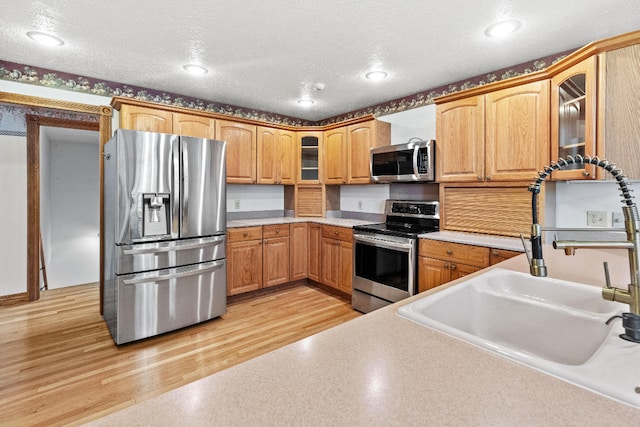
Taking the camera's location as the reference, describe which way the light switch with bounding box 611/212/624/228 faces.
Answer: facing the viewer

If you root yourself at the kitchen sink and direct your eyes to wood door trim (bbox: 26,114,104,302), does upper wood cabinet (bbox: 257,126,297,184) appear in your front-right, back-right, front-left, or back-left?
front-right

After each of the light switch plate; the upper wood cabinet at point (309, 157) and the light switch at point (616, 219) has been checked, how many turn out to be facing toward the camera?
3

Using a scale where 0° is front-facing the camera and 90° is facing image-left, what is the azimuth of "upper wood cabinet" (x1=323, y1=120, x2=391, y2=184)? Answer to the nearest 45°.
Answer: approximately 45°

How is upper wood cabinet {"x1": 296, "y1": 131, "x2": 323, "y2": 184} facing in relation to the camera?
toward the camera

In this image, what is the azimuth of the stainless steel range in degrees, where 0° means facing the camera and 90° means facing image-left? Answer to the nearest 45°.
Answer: approximately 45°

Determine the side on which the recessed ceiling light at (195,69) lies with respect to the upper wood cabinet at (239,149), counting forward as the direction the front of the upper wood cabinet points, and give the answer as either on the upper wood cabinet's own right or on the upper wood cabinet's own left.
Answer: on the upper wood cabinet's own right

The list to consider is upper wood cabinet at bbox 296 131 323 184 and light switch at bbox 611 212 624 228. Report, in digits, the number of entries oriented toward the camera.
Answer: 2

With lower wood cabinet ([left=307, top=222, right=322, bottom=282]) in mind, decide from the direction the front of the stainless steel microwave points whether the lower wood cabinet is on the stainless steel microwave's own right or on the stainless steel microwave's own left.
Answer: on the stainless steel microwave's own right

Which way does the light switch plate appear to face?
toward the camera

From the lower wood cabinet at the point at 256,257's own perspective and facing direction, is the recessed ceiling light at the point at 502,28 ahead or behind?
ahead

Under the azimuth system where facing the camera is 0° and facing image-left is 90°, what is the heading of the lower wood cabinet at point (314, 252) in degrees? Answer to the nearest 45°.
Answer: approximately 45°

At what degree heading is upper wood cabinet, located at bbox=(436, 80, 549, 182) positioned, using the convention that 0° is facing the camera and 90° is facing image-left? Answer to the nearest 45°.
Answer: approximately 45°
